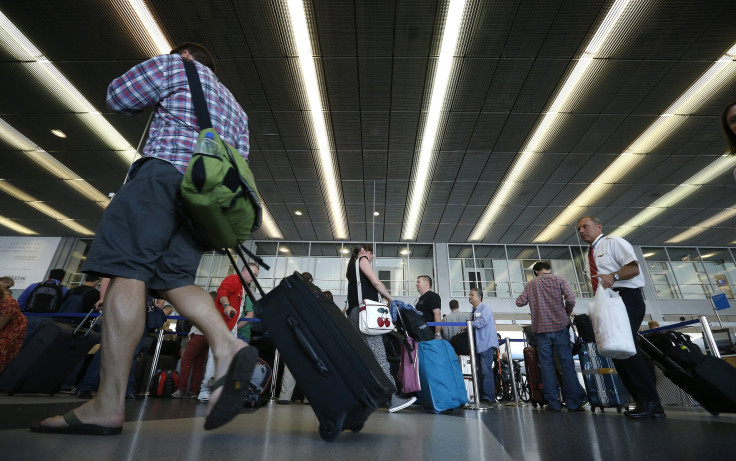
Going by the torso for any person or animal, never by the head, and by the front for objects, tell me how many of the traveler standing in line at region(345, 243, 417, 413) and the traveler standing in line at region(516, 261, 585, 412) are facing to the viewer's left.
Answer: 0

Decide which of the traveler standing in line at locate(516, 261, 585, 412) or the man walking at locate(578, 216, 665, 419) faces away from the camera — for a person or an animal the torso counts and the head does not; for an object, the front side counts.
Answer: the traveler standing in line

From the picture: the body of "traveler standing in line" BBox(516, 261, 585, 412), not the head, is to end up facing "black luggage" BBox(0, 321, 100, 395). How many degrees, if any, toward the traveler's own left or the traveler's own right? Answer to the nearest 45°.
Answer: approximately 135° to the traveler's own left

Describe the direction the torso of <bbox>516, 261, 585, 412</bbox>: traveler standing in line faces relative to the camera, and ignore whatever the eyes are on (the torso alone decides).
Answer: away from the camera

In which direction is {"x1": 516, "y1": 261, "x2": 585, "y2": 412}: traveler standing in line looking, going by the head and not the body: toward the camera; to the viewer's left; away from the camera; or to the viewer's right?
away from the camera

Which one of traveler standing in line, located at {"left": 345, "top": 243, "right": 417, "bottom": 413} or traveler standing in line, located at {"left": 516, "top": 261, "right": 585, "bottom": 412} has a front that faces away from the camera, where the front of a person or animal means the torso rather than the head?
traveler standing in line, located at {"left": 516, "top": 261, "right": 585, "bottom": 412}
